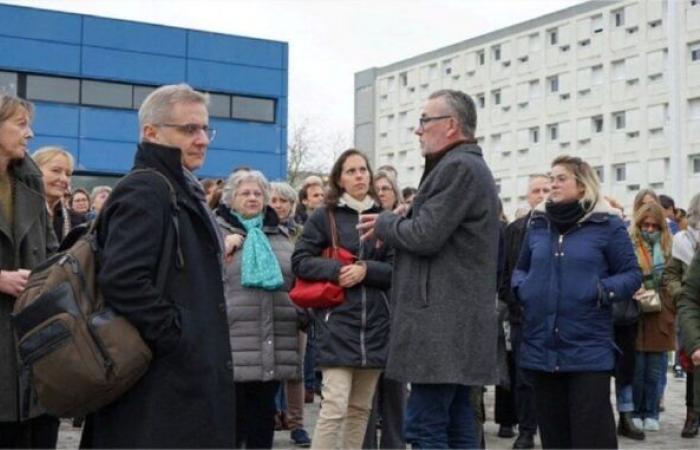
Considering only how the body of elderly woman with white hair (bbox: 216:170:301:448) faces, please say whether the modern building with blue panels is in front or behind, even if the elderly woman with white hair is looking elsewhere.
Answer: behind

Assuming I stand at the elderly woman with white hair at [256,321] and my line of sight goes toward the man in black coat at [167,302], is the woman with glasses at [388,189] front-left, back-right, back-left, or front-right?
back-left

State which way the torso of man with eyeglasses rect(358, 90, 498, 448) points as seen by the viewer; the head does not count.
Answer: to the viewer's left

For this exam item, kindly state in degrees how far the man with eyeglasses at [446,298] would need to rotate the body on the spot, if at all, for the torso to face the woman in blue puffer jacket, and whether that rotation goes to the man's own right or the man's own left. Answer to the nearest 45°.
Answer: approximately 135° to the man's own right

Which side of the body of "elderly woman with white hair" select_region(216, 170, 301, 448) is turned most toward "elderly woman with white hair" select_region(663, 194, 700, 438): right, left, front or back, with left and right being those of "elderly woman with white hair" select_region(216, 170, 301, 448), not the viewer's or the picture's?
left

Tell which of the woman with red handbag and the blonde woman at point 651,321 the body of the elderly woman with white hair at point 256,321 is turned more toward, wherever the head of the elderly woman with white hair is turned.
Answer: the woman with red handbag

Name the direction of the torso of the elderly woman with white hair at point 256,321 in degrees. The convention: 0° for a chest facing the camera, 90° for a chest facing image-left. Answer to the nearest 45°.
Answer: approximately 0°

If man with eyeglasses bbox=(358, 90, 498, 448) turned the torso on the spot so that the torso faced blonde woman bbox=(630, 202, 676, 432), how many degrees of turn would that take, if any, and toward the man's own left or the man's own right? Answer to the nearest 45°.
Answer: approximately 135° to the man's own right

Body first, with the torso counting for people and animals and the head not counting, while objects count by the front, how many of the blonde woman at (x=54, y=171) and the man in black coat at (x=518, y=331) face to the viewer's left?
0

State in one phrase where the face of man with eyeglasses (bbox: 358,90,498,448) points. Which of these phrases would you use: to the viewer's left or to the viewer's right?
to the viewer's left

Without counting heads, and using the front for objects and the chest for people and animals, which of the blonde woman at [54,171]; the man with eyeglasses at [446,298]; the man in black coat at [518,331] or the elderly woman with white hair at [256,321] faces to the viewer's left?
the man with eyeglasses

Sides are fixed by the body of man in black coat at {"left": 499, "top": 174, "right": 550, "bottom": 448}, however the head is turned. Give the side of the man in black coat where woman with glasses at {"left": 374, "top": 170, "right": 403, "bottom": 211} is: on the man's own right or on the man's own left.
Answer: on the man's own right

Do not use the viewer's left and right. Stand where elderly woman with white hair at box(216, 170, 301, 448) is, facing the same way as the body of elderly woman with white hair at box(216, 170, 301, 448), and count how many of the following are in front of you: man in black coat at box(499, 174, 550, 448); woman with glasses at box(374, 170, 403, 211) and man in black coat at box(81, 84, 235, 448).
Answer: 1

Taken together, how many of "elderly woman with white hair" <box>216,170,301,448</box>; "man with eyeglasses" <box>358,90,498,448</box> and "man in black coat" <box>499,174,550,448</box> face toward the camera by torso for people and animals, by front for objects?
2

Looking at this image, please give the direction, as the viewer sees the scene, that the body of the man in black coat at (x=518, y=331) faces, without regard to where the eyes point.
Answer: toward the camera

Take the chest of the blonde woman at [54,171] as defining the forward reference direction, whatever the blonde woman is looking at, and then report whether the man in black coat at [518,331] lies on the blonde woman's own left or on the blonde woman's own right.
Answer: on the blonde woman's own left
